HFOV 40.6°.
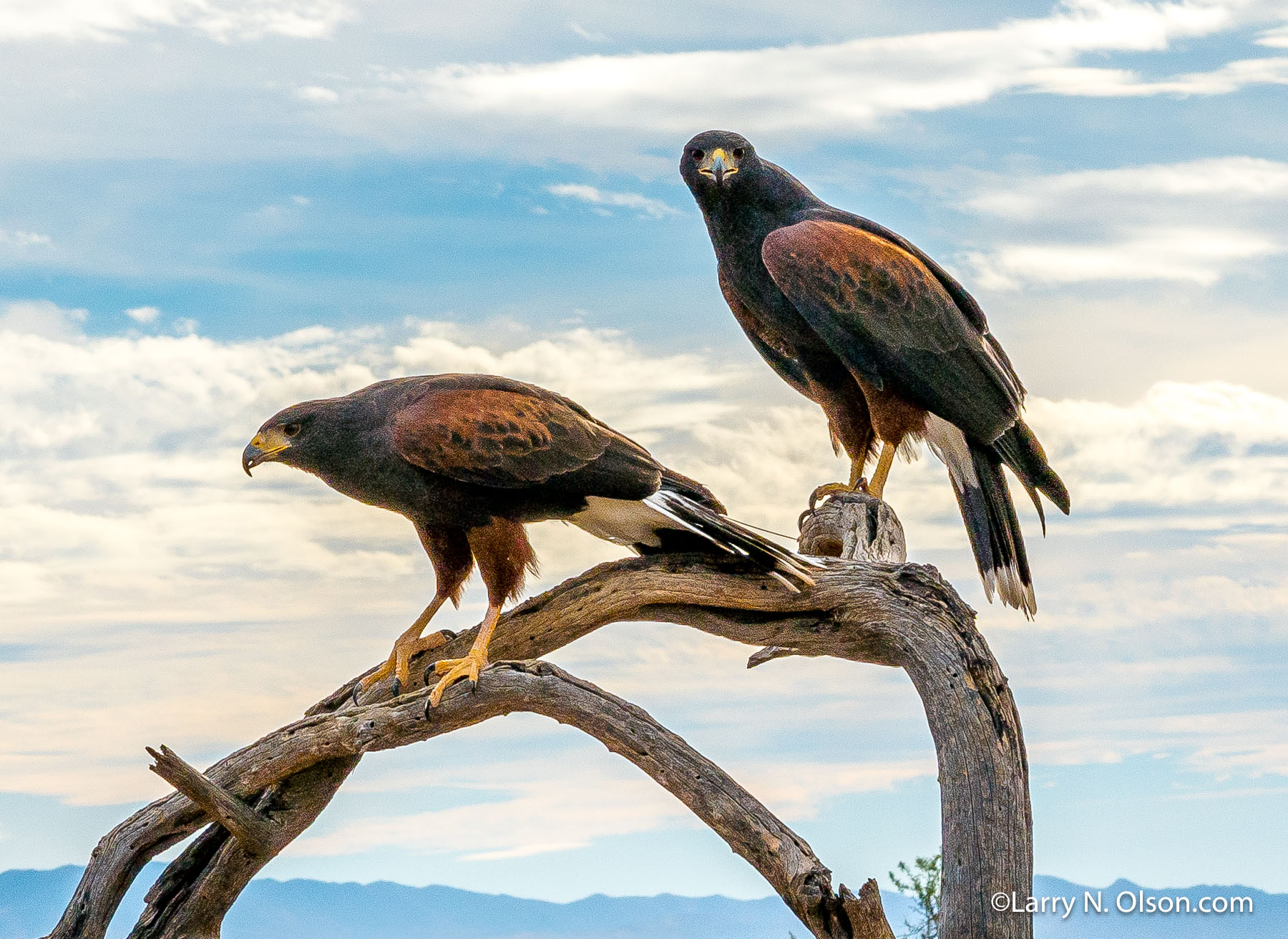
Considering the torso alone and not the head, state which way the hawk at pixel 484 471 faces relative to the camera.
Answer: to the viewer's left

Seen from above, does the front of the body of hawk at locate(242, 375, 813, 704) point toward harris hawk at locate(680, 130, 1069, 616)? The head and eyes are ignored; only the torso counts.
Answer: no
